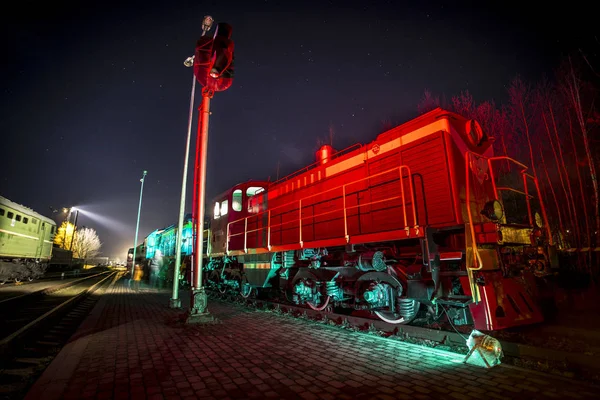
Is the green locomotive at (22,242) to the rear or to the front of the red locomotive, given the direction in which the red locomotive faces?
to the rear

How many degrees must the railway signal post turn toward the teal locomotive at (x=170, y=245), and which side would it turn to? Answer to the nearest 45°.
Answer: approximately 135° to its left

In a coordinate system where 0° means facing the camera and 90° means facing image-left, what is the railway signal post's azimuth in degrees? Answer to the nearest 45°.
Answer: approximately 315°

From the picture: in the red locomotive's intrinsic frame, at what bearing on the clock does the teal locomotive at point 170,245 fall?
The teal locomotive is roughly at 6 o'clock from the red locomotive.

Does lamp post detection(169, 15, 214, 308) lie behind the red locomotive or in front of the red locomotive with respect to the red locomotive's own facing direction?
behind
